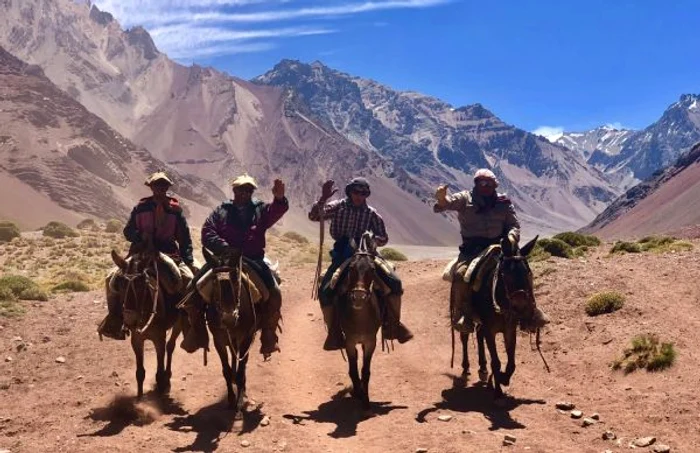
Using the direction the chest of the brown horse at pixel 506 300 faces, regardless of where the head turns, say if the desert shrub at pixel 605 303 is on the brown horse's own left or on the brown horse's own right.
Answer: on the brown horse's own left

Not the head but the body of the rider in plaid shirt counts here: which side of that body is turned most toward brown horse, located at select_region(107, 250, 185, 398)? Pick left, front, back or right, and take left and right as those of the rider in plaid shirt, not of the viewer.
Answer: right

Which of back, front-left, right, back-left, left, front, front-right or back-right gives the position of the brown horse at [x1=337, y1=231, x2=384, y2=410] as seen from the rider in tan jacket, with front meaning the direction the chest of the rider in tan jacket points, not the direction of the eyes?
front-right

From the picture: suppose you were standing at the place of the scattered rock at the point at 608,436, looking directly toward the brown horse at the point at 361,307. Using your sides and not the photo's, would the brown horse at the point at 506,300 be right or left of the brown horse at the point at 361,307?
right

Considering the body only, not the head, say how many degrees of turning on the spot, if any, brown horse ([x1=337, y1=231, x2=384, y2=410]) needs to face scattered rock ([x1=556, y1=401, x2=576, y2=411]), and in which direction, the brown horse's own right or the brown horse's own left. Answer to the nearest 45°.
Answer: approximately 90° to the brown horse's own left

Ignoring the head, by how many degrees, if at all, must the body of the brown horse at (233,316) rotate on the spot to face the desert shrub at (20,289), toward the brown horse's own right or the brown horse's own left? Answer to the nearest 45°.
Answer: approximately 135° to the brown horse's own right

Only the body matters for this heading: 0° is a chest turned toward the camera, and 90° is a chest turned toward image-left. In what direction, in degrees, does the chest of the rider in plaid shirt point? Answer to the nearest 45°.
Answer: approximately 0°

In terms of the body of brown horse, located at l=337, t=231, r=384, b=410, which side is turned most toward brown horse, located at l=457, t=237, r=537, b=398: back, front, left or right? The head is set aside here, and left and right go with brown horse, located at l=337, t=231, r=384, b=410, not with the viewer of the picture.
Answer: left

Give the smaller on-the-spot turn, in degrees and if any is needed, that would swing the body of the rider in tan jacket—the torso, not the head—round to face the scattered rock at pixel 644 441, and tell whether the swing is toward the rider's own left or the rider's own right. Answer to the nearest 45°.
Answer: approximately 45° to the rider's own left

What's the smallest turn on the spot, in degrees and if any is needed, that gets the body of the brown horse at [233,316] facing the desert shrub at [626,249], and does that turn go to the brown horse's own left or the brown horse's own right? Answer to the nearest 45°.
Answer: approximately 135° to the brown horse's own left
